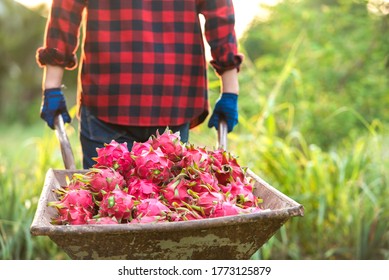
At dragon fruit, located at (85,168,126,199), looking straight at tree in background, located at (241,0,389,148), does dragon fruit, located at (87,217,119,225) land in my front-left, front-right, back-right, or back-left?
back-right

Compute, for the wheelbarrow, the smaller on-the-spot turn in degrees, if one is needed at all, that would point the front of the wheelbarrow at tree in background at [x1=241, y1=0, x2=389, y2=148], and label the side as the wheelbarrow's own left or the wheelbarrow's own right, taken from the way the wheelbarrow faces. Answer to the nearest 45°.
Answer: approximately 180°

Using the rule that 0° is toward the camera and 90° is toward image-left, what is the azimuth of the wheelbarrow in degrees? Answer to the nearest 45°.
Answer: approximately 0°

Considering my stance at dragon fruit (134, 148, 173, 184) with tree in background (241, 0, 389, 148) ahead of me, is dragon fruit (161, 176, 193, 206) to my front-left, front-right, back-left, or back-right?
back-right
